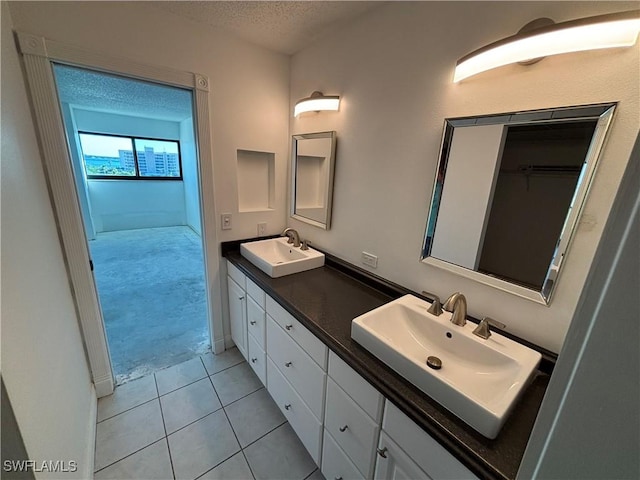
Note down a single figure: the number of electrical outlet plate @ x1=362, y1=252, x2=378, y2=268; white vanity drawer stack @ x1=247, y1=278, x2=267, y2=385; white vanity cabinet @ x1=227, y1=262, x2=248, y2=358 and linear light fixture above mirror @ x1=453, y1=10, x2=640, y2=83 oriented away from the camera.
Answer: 0

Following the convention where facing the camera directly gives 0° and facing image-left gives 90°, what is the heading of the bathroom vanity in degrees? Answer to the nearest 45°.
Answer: approximately 45°

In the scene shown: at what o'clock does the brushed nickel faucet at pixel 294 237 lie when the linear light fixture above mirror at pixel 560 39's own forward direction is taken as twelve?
The brushed nickel faucet is roughly at 2 o'clock from the linear light fixture above mirror.

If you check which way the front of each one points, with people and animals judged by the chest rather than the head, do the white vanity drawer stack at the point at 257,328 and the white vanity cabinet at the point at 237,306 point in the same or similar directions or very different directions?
same or similar directions

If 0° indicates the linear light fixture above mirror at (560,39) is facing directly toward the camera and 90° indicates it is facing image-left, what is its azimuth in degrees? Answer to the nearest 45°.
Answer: approximately 45°

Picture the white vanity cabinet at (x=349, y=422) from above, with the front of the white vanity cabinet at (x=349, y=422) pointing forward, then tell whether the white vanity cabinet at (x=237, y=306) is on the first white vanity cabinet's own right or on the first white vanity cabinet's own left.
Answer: on the first white vanity cabinet's own right

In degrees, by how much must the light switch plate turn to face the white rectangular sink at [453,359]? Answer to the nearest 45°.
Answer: approximately 45° to its left

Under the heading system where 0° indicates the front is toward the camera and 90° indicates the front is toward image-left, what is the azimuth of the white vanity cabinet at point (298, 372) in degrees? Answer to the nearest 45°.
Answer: approximately 45°

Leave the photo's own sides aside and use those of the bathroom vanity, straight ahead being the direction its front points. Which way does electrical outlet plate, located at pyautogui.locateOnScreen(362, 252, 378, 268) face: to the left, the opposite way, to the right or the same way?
the same way

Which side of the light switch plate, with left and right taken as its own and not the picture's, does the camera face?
front

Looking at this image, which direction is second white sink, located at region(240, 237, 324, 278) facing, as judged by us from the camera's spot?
facing the viewer and to the left of the viewer

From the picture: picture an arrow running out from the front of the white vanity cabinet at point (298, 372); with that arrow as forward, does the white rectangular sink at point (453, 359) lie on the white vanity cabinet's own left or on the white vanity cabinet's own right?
on the white vanity cabinet's own left

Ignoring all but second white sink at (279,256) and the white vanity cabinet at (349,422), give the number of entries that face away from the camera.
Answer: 0

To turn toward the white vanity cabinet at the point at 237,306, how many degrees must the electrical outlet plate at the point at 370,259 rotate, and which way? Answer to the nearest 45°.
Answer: approximately 45° to its right

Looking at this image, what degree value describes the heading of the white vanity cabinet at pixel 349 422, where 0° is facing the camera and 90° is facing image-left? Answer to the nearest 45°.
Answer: approximately 45°

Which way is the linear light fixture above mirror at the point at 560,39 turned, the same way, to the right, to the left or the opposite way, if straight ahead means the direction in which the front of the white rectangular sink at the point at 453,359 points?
the same way

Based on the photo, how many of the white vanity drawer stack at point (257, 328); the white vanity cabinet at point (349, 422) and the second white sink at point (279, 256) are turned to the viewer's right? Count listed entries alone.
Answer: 0
